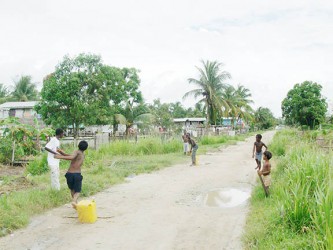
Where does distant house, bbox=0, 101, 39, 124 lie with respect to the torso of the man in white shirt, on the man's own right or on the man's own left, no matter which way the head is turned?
on the man's own left

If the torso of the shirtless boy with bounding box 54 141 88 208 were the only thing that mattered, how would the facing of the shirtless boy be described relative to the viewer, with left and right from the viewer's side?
facing away from the viewer and to the left of the viewer

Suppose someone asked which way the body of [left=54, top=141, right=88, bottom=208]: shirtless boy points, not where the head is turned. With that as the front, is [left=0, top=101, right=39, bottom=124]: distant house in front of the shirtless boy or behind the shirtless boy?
in front

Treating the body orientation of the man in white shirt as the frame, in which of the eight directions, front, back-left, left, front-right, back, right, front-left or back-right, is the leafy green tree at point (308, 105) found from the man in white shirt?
front-left

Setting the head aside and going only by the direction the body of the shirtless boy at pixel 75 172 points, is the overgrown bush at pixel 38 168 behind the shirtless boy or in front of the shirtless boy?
in front

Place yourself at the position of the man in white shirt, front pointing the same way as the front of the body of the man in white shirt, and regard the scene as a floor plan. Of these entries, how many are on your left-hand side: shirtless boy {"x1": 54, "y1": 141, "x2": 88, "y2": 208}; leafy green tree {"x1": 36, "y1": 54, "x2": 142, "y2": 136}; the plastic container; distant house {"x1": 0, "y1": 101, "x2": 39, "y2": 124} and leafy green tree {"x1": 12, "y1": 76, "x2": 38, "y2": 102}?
3

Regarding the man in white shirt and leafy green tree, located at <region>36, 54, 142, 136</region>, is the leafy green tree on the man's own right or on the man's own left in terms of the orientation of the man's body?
on the man's own left

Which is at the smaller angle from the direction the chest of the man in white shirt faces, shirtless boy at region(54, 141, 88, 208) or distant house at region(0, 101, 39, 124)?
the shirtless boy

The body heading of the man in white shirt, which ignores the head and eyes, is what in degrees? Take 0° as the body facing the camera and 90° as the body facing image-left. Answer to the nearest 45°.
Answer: approximately 270°

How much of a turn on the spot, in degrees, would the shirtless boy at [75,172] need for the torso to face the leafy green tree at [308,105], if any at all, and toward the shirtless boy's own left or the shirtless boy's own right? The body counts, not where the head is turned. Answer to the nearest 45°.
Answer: approximately 90° to the shirtless boy's own right

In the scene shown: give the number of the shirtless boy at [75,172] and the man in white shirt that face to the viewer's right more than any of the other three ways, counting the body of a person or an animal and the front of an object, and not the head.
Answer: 1
